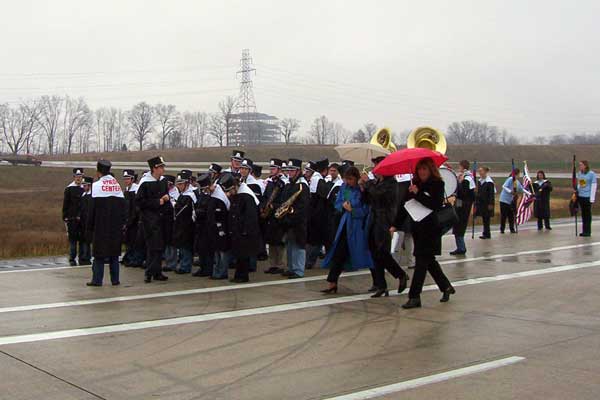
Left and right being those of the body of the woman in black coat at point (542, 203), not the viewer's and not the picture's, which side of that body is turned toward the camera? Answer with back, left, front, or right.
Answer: front

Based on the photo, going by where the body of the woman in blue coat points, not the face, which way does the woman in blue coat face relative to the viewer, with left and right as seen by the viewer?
facing the viewer and to the left of the viewer

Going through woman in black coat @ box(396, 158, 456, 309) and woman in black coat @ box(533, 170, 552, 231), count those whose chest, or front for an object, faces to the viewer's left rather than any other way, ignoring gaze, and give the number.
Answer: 1

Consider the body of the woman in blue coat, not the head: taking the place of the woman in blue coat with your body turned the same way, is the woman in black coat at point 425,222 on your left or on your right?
on your left

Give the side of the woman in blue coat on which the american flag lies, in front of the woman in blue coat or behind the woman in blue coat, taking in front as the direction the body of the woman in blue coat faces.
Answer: behind

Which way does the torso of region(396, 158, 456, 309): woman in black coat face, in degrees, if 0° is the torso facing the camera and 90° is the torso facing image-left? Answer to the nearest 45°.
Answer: approximately 90°

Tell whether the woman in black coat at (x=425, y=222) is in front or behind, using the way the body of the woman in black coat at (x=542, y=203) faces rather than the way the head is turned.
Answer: in front

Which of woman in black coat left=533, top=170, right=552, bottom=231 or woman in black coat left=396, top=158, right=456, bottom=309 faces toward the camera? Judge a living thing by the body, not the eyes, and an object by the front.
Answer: woman in black coat left=533, top=170, right=552, bottom=231

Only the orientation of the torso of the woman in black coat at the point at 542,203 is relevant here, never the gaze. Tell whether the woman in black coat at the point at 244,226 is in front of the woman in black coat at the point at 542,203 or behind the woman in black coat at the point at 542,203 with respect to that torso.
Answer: in front

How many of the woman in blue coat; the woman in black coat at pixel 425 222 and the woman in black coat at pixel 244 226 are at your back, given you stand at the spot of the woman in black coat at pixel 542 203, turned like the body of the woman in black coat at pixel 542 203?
0
